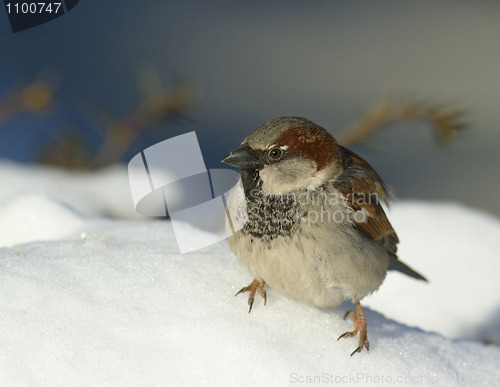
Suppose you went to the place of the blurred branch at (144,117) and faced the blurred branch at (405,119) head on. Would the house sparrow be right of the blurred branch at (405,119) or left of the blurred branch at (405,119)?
right

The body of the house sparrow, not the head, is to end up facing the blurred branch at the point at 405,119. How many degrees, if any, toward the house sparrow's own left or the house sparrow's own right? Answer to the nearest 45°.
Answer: approximately 180°

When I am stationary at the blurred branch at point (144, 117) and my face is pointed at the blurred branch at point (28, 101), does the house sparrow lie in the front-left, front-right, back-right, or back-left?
back-left

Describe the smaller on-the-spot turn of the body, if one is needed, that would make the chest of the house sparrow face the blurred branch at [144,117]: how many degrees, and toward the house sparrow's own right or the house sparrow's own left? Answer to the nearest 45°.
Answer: approximately 90° to the house sparrow's own right

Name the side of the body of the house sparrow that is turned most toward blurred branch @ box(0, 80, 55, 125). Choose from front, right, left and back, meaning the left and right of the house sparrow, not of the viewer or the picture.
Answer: right

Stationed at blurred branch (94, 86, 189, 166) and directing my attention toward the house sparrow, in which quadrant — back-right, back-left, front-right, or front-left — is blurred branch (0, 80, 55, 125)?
back-right

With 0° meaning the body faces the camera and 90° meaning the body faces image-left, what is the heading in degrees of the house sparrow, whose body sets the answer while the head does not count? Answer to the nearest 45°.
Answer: approximately 45°
